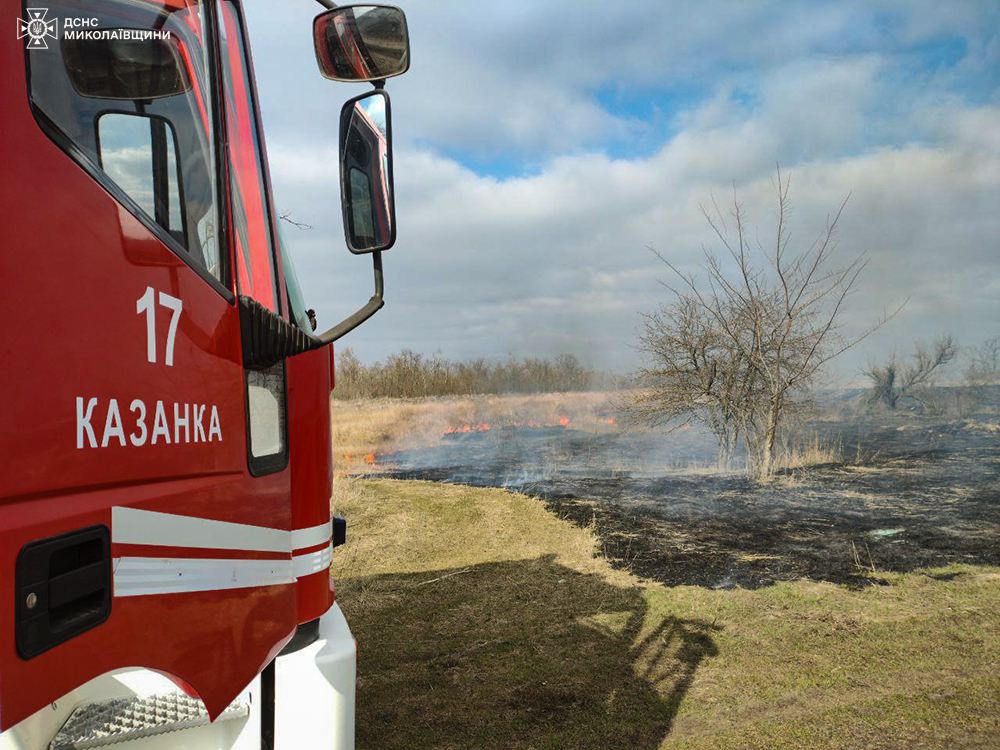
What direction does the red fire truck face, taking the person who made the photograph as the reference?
facing away from the viewer and to the right of the viewer
